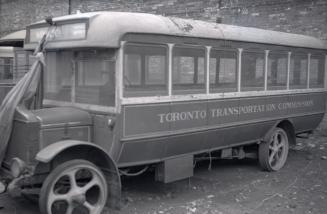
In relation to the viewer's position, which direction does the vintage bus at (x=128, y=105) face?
facing the viewer and to the left of the viewer
